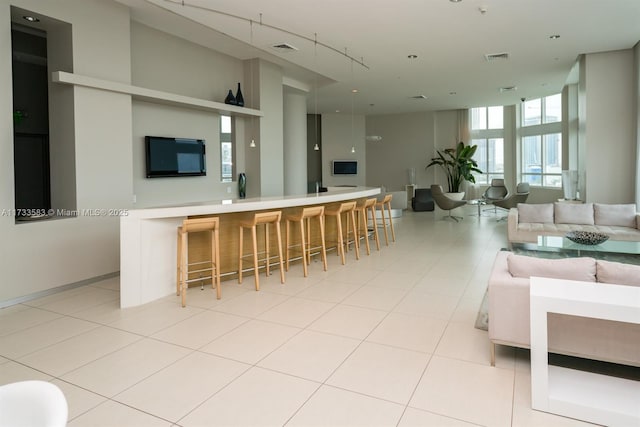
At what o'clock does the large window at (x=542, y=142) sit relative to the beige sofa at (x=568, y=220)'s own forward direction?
The large window is roughly at 6 o'clock from the beige sofa.

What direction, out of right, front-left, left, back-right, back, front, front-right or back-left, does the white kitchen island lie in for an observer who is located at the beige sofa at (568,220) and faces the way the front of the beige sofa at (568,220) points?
front-right

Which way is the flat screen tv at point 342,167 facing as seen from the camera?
toward the camera

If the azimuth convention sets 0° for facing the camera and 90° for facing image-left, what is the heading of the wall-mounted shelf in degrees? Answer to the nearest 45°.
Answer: approximately 315°

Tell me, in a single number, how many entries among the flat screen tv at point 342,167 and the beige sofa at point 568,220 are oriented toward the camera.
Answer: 2

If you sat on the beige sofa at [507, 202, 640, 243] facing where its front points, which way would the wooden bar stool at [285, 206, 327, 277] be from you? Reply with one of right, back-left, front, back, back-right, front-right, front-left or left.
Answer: front-right

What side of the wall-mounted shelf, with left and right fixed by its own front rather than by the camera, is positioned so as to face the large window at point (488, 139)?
left

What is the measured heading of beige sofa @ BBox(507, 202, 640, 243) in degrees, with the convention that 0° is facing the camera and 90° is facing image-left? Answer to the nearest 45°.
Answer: approximately 0°

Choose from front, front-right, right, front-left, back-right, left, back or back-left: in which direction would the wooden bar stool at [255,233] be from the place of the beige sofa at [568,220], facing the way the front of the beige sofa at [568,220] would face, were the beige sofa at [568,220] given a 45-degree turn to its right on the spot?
front

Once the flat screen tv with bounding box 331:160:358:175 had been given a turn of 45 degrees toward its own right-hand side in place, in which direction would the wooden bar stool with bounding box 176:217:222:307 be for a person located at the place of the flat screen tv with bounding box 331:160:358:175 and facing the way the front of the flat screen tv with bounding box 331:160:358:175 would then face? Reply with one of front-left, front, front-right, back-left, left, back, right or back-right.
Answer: front-left

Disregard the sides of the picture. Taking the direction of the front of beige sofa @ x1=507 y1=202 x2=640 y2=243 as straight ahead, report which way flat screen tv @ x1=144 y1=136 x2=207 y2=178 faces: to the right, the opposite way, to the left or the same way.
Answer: to the left

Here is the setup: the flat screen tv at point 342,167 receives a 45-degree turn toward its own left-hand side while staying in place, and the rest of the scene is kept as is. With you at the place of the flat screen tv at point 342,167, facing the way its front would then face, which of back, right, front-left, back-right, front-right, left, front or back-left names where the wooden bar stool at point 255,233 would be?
front-right

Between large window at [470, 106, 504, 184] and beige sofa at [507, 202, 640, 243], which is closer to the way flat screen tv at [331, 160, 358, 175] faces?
the beige sofa
